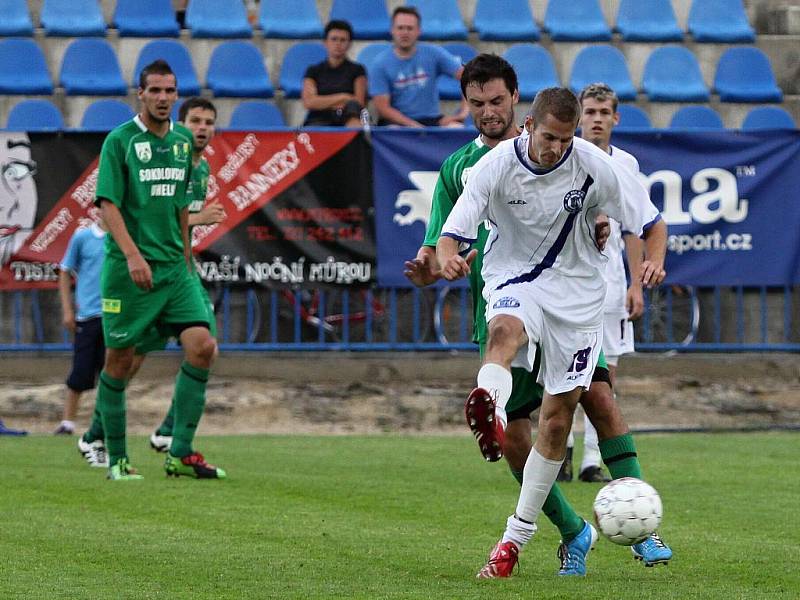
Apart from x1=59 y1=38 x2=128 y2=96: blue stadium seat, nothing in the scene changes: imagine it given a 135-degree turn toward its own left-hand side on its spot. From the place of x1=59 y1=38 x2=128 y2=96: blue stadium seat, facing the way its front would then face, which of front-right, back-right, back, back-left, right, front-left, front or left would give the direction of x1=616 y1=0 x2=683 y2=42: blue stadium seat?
front-right

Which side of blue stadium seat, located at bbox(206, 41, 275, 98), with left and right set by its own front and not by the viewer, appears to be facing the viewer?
front

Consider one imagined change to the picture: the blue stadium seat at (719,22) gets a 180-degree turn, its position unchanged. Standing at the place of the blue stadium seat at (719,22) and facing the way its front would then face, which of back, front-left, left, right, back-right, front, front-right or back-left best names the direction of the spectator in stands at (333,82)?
back-left

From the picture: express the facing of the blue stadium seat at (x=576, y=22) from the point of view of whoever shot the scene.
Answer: facing the viewer

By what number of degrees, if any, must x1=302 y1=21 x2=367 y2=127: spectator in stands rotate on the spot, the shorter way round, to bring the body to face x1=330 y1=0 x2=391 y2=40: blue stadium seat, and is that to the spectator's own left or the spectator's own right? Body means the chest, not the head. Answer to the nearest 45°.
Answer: approximately 180°

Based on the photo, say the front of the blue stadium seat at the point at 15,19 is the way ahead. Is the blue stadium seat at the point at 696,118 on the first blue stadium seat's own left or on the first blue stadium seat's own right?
on the first blue stadium seat's own left

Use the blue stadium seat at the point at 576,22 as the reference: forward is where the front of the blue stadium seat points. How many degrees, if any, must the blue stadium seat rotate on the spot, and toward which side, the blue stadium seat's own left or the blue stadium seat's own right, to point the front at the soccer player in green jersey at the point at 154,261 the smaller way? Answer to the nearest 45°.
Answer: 0° — it already faces them

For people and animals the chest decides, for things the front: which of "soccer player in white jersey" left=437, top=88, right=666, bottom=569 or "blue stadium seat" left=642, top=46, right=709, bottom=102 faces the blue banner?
the blue stadium seat

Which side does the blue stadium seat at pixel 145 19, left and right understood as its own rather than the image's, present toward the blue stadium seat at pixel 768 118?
left

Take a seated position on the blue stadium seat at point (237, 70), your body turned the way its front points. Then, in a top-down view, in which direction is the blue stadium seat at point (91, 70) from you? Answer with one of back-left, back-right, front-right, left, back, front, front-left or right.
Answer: right

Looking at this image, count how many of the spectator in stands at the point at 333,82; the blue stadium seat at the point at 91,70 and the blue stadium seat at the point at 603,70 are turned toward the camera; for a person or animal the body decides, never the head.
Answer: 3

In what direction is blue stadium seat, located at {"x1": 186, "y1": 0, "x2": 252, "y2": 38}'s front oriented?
toward the camera

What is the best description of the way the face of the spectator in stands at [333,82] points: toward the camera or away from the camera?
toward the camera

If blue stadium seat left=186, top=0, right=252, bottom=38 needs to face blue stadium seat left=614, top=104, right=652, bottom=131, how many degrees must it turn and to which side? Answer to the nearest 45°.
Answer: approximately 90° to its left

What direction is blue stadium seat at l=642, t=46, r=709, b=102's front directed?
toward the camera

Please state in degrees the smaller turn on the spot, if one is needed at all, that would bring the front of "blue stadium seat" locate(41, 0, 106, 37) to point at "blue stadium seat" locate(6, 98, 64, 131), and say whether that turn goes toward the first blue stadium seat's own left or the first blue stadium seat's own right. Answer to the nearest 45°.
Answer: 0° — it already faces it

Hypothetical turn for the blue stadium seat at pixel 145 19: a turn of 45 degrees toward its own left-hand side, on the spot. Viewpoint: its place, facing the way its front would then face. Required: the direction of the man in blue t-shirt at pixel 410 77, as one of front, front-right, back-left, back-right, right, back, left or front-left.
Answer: front
